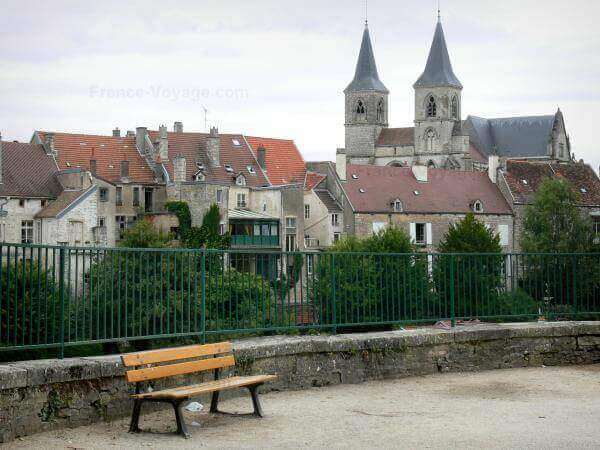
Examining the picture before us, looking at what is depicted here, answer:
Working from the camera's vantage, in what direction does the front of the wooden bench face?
facing the viewer and to the right of the viewer

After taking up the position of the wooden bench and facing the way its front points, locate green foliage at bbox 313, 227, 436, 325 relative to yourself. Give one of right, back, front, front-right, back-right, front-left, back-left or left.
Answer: left

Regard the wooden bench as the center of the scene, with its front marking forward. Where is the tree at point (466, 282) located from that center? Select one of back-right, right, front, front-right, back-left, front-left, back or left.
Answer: left
